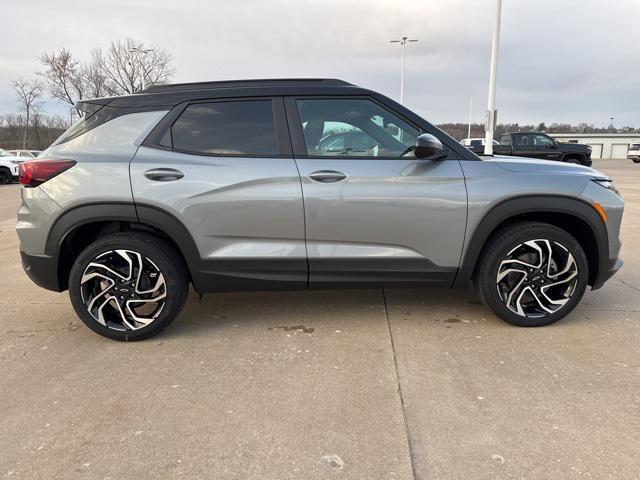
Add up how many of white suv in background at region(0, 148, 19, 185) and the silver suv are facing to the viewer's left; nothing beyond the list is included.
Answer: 0

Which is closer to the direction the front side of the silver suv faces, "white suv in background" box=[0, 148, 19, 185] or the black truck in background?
the black truck in background

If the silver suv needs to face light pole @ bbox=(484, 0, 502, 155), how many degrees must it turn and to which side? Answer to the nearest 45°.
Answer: approximately 45° to its left

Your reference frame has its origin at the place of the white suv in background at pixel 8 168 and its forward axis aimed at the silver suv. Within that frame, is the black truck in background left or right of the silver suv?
left

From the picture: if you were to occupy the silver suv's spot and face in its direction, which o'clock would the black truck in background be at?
The black truck in background is roughly at 10 o'clock from the silver suv.

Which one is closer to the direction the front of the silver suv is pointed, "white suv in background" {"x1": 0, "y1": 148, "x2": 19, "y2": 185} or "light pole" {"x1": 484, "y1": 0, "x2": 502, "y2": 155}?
the light pole

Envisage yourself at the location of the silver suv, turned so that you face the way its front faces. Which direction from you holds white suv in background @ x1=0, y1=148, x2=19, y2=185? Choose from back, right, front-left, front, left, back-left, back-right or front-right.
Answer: back-left

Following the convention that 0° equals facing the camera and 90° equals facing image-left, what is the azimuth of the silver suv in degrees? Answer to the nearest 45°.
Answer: approximately 270°

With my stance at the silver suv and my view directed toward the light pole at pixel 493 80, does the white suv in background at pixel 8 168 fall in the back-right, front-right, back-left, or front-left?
front-left

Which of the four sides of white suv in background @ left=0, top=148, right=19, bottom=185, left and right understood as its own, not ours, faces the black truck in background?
front

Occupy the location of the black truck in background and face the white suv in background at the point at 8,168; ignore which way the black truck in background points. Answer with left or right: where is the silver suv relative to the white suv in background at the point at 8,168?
left

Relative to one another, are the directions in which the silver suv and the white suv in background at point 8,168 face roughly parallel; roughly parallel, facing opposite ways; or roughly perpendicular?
roughly parallel

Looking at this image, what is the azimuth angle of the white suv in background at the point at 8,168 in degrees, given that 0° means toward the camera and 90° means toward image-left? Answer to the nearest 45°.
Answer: approximately 315°
